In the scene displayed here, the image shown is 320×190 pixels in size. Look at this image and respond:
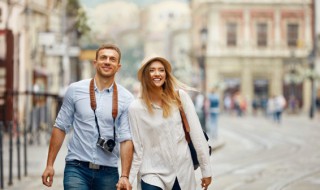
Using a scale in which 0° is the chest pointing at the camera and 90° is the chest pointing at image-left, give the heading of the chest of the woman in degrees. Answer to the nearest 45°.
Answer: approximately 0°

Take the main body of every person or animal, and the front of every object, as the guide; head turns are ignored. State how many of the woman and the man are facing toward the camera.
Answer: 2

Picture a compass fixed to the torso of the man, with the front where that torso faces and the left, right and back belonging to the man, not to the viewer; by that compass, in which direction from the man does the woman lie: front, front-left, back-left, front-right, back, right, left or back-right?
left

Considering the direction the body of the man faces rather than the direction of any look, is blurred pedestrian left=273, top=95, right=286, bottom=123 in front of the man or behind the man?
behind

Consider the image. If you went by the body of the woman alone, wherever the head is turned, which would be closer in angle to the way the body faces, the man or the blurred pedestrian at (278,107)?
the man

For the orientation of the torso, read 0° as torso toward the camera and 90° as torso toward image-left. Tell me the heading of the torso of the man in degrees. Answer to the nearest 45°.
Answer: approximately 0°

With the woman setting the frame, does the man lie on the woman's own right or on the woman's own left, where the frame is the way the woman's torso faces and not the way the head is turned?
on the woman's own right

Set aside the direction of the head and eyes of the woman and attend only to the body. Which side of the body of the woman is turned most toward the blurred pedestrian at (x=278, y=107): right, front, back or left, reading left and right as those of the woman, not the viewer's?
back

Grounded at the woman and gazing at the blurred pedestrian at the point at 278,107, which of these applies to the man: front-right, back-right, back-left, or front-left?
back-left
